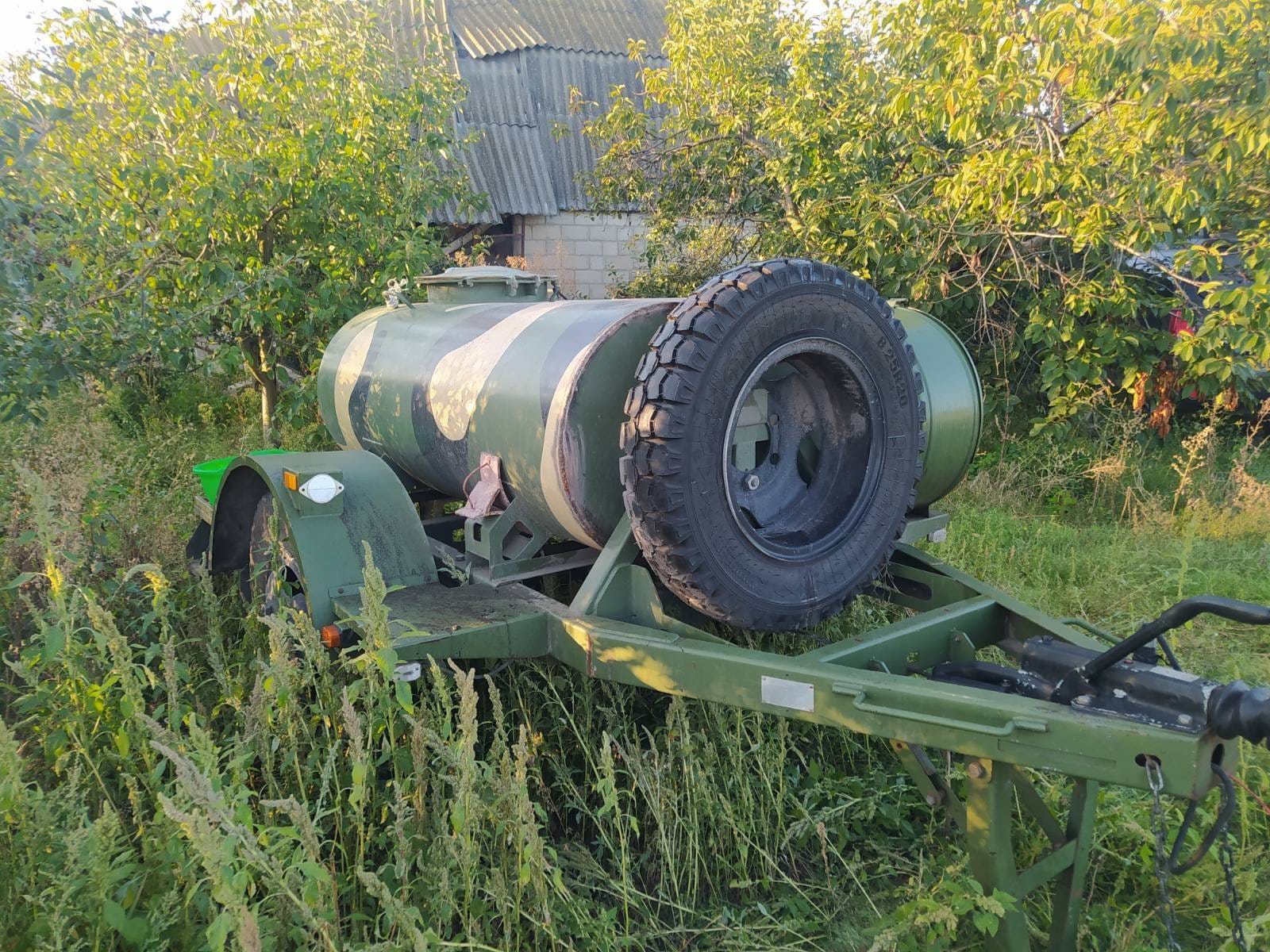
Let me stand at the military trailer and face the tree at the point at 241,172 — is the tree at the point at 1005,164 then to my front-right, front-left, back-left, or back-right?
front-right

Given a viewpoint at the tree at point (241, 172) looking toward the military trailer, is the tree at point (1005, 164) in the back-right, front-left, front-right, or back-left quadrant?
front-left

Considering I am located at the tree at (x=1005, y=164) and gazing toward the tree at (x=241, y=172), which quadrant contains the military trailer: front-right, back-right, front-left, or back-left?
front-left

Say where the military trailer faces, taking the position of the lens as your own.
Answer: facing the viewer and to the right of the viewer

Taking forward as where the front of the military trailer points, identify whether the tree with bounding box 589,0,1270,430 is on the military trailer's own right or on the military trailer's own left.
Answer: on the military trailer's own left

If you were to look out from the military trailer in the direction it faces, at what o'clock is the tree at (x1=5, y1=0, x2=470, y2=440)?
The tree is roughly at 6 o'clock from the military trailer.

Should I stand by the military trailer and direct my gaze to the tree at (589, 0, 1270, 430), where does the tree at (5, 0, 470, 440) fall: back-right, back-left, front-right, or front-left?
front-left

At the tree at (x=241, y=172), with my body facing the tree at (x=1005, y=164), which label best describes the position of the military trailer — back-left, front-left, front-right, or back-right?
front-right
